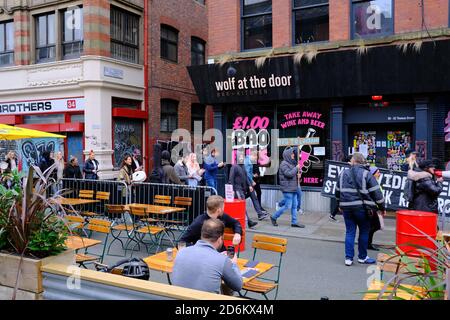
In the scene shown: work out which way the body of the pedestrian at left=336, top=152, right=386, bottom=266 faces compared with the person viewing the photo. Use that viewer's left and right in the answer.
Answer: facing away from the viewer and to the right of the viewer

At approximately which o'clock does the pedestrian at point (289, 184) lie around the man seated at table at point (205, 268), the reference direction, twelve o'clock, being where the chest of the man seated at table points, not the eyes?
The pedestrian is roughly at 11 o'clock from the man seated at table.

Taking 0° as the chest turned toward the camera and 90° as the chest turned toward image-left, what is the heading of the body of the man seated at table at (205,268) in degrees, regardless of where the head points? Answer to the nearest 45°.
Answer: approximately 225°

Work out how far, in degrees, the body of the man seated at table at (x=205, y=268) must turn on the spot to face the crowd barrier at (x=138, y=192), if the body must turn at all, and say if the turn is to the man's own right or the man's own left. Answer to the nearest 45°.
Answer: approximately 45° to the man's own left

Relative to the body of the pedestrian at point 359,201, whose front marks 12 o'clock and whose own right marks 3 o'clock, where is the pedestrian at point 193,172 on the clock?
the pedestrian at point 193,172 is roughly at 9 o'clock from the pedestrian at point 359,201.

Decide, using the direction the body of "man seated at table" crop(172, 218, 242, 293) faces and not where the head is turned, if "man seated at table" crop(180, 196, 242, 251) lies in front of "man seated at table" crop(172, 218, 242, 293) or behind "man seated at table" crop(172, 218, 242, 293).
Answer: in front

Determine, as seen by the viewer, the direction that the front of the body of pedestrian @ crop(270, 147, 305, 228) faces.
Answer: to the viewer's right

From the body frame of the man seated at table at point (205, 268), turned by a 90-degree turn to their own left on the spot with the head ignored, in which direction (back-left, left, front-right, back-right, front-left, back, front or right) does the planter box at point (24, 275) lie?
front-left

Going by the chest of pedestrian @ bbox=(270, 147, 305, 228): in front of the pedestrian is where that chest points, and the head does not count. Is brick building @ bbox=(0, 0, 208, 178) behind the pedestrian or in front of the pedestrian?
behind

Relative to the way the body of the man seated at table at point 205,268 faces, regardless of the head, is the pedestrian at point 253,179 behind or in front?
in front
